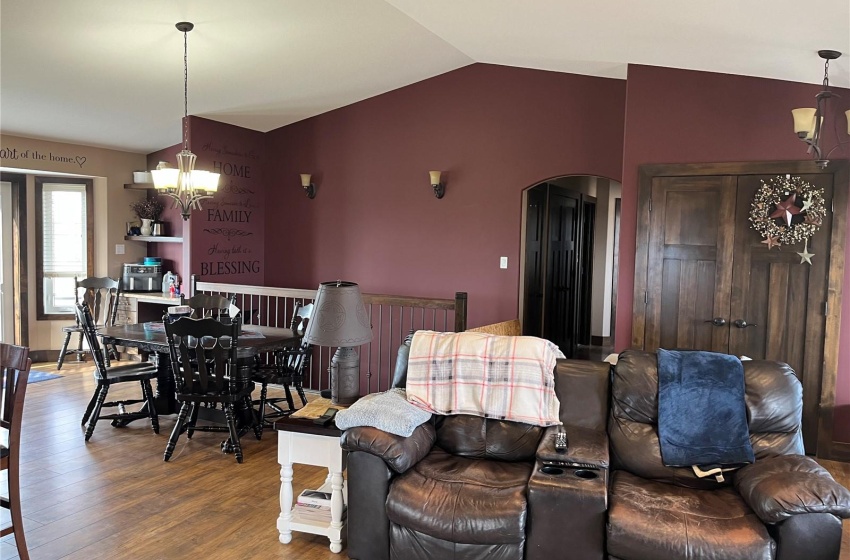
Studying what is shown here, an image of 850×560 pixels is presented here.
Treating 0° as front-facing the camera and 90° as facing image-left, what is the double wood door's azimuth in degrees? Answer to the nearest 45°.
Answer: approximately 0°

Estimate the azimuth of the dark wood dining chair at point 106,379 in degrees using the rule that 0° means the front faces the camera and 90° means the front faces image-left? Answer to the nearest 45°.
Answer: approximately 270°

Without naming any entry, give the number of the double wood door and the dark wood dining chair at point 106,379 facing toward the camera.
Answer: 1

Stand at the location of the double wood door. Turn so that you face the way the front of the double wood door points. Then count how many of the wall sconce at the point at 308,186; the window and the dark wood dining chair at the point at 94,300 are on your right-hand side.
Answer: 3

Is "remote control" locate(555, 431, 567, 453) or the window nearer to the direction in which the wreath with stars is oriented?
the remote control

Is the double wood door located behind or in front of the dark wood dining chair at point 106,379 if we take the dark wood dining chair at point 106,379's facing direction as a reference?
in front

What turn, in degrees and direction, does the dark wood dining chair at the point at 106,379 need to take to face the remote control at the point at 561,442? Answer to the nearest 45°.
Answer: approximately 45° to its right

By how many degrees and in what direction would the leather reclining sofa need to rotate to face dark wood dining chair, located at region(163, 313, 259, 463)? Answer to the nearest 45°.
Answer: approximately 90° to its right

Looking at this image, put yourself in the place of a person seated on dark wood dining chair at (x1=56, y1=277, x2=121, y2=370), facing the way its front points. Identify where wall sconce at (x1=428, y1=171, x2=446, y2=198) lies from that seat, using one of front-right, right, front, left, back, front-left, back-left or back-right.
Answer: left
